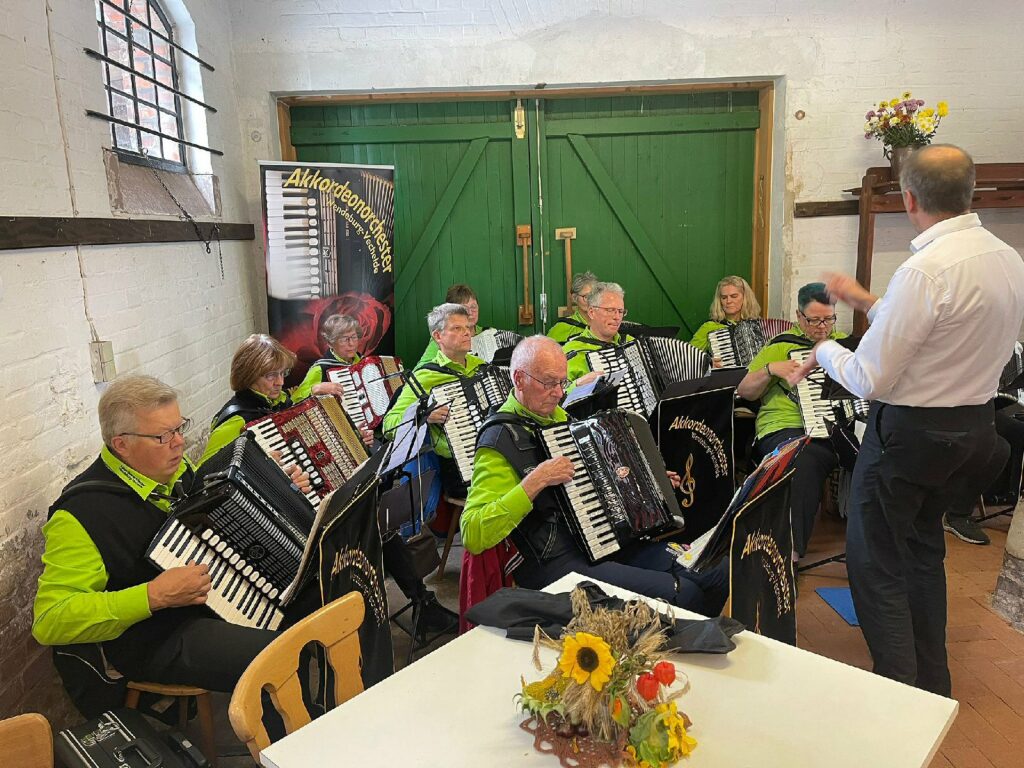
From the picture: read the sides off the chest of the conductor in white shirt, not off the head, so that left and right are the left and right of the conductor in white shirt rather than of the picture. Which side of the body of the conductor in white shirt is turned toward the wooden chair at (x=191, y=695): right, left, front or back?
left

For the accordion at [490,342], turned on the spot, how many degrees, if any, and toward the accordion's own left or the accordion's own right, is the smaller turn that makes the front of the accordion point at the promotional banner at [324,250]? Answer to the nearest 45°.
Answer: approximately 135° to the accordion's own right

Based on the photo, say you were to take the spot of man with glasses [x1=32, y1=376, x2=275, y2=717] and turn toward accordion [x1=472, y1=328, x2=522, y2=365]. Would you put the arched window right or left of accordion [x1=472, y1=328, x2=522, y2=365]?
left

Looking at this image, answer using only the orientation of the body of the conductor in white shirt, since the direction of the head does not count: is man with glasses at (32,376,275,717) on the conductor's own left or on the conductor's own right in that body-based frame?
on the conductor's own left

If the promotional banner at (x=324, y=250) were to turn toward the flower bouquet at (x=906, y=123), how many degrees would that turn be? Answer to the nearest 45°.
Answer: approximately 90° to its left

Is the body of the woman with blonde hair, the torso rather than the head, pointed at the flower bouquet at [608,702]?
yes

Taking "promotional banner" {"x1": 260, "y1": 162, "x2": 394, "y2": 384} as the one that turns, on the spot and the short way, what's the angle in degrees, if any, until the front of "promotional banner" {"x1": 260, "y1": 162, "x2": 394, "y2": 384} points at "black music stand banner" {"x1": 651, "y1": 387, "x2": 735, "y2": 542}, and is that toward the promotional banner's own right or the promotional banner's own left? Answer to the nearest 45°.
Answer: approximately 45° to the promotional banner's own left

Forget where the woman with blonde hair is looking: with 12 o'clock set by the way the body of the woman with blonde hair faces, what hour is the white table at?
The white table is roughly at 12 o'clock from the woman with blonde hair.

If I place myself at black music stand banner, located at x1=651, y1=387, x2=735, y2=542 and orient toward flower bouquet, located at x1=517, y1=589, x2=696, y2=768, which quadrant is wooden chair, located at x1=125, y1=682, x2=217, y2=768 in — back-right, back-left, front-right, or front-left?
front-right

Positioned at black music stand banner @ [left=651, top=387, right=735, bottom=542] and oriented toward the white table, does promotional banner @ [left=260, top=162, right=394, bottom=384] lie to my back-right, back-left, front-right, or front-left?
back-right

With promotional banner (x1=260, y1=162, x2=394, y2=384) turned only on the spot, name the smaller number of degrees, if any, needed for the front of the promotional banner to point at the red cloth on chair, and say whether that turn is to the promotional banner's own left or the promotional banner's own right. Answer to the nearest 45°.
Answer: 0° — it already faces it

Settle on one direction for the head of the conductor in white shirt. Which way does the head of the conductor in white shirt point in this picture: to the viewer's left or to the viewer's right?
to the viewer's left

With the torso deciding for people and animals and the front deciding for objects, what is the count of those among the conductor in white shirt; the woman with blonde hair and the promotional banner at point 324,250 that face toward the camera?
2

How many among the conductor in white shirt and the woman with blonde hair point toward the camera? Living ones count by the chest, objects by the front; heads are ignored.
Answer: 1

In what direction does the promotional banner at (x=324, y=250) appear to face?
toward the camera

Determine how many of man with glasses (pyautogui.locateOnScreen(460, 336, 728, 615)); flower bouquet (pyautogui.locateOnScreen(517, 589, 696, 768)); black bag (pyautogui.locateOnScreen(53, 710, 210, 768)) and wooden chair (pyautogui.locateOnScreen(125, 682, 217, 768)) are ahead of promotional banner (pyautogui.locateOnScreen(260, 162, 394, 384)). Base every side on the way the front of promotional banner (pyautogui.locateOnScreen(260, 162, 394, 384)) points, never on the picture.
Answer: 4

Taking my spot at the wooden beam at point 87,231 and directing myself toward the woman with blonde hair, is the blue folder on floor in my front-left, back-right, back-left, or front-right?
front-right
